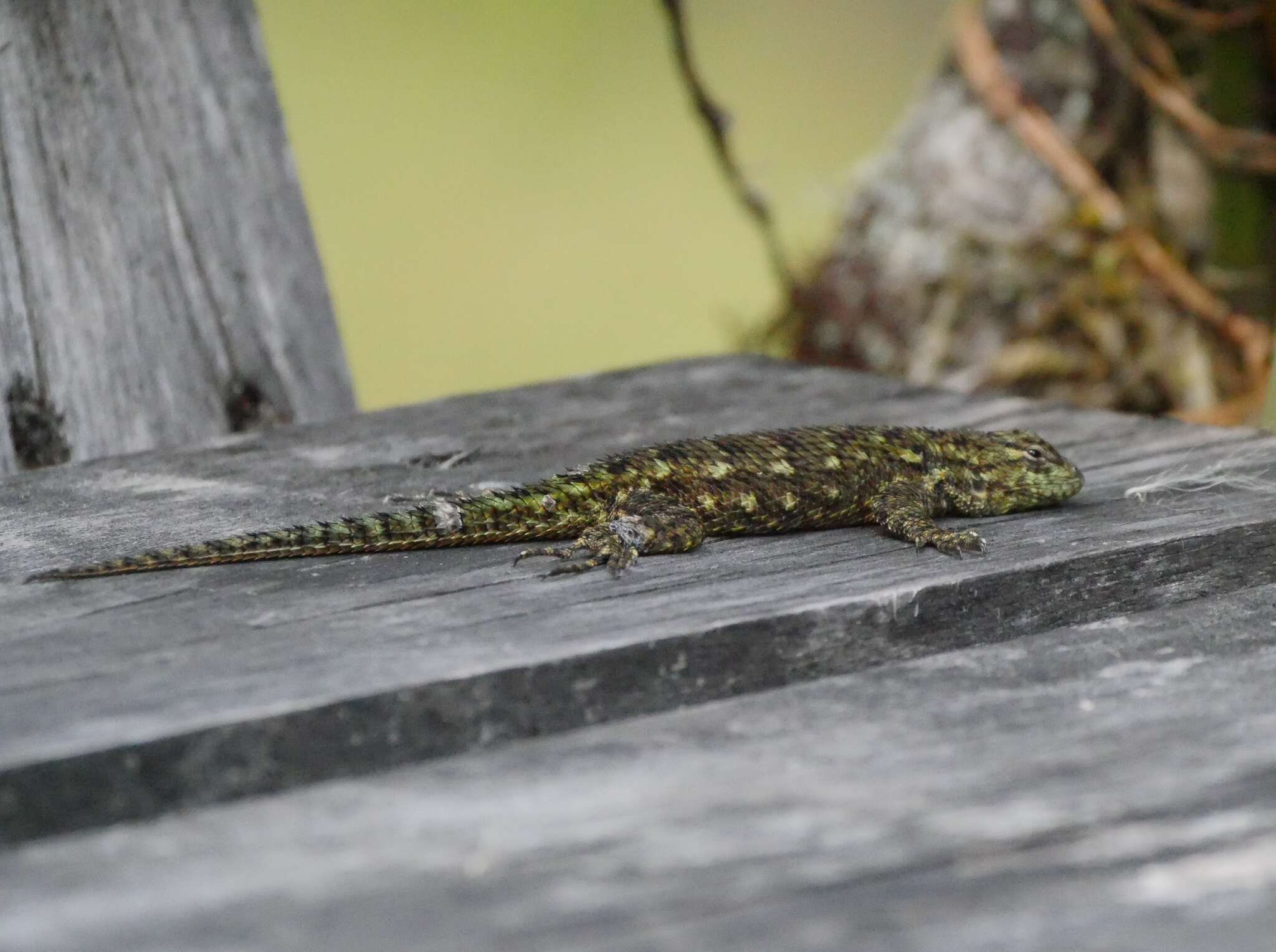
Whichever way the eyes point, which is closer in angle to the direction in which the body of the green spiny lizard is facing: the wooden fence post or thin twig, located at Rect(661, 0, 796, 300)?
the thin twig

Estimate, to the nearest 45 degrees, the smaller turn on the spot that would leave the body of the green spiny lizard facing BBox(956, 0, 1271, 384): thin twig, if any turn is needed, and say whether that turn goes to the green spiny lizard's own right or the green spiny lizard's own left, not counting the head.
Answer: approximately 45° to the green spiny lizard's own left

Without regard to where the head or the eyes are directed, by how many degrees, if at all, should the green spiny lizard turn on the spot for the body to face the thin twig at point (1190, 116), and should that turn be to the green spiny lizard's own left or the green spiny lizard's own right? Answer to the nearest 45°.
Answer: approximately 45° to the green spiny lizard's own left

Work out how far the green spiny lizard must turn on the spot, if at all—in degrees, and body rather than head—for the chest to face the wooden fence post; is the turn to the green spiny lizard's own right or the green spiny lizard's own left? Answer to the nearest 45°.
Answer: approximately 135° to the green spiny lizard's own left

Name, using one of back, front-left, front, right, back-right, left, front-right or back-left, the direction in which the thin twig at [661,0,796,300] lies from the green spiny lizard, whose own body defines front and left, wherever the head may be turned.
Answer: left

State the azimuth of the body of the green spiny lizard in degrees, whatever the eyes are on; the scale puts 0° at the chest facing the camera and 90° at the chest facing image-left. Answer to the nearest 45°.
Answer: approximately 270°

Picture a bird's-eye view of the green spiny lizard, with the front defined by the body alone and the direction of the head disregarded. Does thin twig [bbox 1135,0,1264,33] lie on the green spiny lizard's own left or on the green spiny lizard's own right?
on the green spiny lizard's own left

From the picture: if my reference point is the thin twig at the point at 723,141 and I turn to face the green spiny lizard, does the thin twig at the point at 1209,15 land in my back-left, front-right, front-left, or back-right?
back-left

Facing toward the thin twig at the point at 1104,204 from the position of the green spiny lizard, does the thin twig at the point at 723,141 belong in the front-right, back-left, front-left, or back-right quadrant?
front-left
